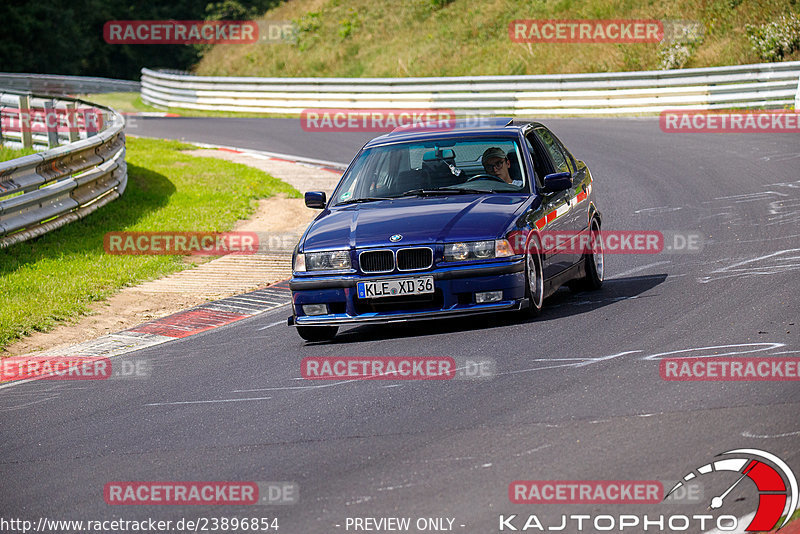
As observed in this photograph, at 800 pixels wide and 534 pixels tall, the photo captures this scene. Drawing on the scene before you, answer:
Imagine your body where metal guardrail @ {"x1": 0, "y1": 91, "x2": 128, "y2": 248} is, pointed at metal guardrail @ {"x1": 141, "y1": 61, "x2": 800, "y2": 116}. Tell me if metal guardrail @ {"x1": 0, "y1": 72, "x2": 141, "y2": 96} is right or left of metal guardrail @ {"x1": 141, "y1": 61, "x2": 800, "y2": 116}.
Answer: left

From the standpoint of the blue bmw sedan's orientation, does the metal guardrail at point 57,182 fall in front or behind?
behind

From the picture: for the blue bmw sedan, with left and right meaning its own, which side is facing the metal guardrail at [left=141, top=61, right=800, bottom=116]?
back

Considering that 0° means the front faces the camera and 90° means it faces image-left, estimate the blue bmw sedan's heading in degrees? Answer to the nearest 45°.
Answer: approximately 0°
